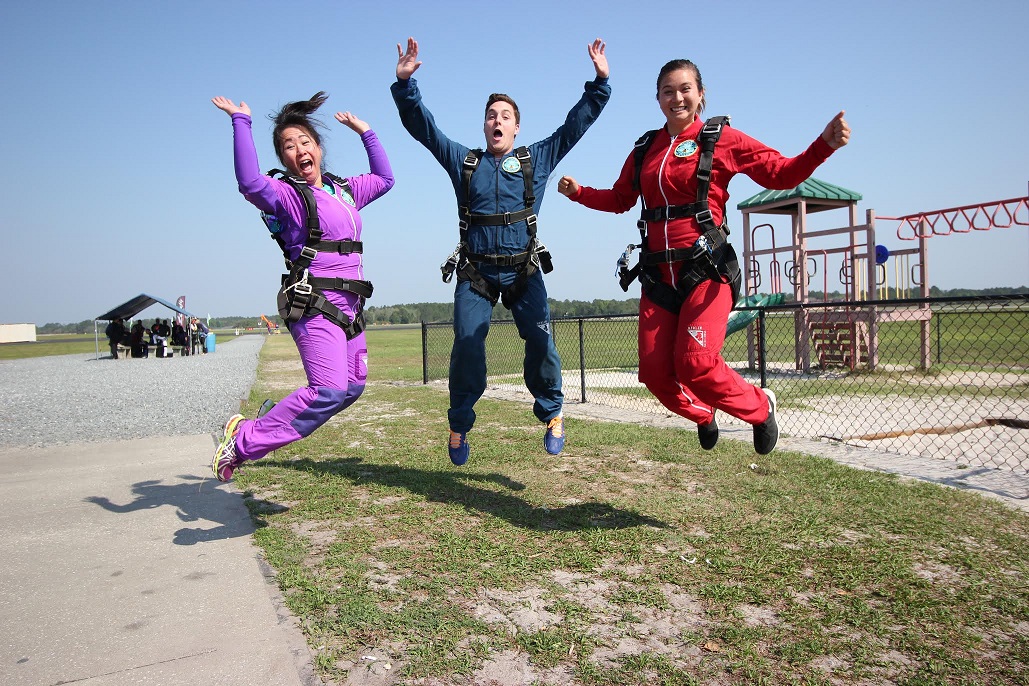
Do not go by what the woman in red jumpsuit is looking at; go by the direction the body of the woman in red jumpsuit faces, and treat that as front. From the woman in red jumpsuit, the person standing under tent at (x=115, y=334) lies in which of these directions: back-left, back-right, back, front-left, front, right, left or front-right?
right

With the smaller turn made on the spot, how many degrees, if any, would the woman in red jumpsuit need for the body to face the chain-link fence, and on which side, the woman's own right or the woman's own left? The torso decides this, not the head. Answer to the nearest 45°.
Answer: approximately 135° to the woman's own right

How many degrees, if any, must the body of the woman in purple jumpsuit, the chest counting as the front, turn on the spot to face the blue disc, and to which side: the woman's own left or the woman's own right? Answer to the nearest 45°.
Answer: approximately 90° to the woman's own left

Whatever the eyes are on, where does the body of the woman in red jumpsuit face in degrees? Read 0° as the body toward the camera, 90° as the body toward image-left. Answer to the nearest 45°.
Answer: approximately 45°

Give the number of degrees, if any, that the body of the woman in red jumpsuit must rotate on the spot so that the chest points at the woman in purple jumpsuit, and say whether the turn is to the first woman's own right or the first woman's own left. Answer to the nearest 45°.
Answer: approximately 45° to the first woman's own right

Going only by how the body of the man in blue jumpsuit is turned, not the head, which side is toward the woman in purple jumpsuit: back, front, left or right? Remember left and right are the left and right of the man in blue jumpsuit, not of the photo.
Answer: right

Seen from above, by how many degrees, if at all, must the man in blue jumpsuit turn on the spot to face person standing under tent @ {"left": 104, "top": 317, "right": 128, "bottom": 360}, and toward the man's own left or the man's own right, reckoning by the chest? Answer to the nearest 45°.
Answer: approximately 135° to the man's own right

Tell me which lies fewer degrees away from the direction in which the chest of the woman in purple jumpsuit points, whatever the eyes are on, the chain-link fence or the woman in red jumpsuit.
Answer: the woman in red jumpsuit

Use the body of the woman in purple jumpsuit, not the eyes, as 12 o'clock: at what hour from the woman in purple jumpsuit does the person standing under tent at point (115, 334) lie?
The person standing under tent is roughly at 7 o'clock from the woman in purple jumpsuit.

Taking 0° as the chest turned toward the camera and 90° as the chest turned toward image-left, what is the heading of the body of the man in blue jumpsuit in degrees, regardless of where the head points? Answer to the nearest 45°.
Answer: approximately 0°

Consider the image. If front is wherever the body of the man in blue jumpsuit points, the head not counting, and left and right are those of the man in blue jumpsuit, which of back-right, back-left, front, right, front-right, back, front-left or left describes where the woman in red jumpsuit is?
front-left
